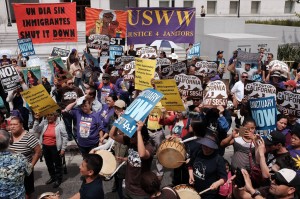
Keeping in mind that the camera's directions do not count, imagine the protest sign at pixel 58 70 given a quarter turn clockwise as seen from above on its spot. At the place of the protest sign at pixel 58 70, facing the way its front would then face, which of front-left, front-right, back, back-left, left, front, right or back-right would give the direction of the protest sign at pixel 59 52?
right

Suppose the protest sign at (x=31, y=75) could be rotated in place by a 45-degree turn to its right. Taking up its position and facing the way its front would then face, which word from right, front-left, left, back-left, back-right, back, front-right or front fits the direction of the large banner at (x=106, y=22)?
back

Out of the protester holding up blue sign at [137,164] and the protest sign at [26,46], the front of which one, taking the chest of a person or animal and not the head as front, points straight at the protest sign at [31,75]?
the protest sign at [26,46]

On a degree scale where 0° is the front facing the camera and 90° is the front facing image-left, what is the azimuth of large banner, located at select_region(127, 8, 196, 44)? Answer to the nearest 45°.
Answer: approximately 0°

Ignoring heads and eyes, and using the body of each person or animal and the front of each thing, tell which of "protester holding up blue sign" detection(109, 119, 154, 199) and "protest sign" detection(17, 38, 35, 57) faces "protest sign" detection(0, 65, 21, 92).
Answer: "protest sign" detection(17, 38, 35, 57)

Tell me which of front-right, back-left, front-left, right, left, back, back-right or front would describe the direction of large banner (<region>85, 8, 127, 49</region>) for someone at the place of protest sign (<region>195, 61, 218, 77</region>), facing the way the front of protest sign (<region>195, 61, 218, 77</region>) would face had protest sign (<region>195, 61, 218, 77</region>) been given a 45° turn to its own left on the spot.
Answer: back

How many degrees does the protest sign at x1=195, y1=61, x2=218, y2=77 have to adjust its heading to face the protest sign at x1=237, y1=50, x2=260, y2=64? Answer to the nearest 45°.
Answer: approximately 135° to its left

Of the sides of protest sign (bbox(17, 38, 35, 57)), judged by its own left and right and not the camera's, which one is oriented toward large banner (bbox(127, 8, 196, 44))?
left

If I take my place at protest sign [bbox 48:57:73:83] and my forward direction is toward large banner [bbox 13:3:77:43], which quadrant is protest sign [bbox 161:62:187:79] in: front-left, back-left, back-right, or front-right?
back-right

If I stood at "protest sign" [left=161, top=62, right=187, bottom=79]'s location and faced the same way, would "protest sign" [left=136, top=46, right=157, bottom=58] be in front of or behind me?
behind
